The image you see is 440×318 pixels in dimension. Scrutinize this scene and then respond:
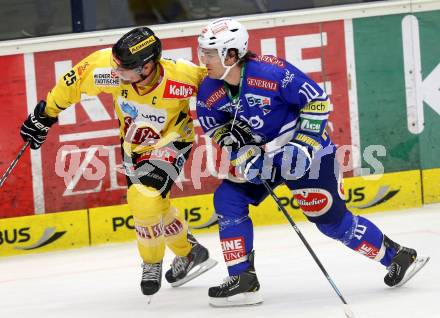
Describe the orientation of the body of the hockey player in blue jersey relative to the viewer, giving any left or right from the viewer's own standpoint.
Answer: facing the viewer and to the left of the viewer

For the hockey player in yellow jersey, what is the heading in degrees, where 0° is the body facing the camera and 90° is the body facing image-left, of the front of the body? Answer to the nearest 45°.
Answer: approximately 0°

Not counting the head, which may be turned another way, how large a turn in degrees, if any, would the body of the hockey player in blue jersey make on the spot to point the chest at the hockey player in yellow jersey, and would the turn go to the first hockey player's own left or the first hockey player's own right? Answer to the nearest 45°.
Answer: approximately 45° to the first hockey player's own right

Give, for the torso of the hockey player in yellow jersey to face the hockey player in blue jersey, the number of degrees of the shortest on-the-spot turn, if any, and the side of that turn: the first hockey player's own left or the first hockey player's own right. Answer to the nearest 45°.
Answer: approximately 45° to the first hockey player's own left

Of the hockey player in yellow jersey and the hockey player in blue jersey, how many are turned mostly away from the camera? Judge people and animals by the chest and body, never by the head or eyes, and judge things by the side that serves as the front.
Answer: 0
